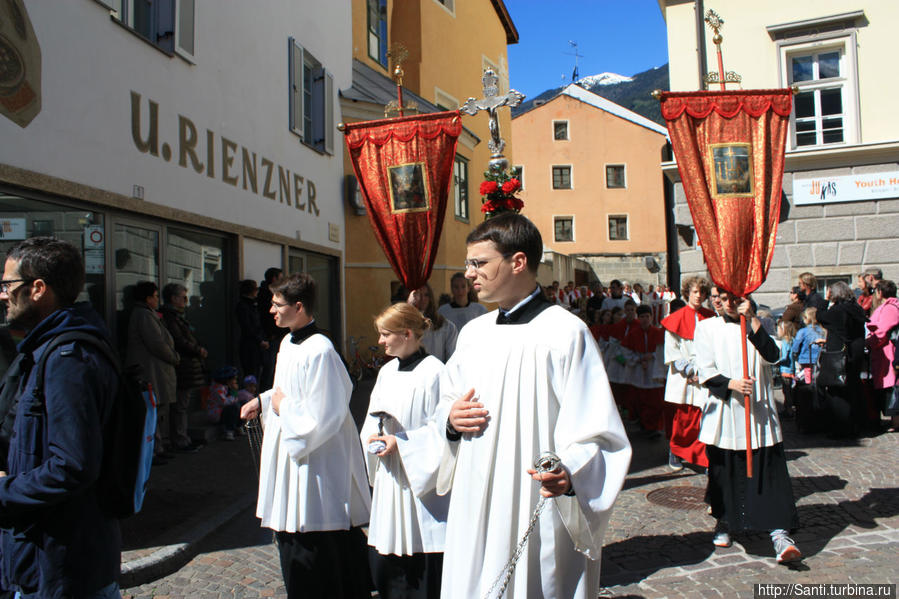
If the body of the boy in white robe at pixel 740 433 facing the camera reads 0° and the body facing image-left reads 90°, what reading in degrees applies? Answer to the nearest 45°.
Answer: approximately 0°

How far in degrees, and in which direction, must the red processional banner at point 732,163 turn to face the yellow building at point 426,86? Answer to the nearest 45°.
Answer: approximately 135° to its right

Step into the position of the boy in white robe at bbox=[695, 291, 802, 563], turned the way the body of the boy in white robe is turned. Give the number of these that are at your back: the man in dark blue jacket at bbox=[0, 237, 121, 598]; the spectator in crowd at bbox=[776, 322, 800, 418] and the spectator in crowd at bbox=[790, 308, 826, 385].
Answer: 2

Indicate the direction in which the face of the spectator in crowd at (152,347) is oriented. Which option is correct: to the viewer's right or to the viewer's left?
to the viewer's right

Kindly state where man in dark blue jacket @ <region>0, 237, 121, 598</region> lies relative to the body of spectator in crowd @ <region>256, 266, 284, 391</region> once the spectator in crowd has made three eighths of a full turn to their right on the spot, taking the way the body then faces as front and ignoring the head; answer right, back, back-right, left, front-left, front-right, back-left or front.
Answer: front-left

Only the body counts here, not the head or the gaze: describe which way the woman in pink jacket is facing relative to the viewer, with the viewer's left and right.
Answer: facing to the left of the viewer

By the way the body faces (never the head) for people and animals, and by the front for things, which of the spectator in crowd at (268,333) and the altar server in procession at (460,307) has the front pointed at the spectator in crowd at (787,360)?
the spectator in crowd at (268,333)

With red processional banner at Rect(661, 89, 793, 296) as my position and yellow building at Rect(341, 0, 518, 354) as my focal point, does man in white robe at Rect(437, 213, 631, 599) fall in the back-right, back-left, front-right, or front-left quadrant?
back-left

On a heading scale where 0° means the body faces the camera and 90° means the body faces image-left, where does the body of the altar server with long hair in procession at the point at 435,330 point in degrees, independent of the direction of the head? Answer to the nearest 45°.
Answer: approximately 45°

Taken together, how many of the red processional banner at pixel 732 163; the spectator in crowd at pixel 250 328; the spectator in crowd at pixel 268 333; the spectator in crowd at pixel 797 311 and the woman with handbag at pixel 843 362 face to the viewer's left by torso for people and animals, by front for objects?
2
